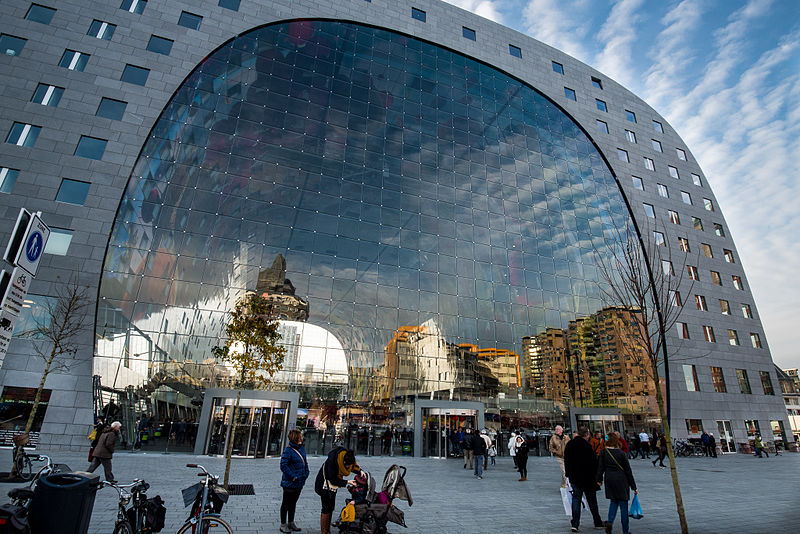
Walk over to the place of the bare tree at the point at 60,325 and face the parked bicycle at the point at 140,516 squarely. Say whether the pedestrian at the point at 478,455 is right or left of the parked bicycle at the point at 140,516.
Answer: left

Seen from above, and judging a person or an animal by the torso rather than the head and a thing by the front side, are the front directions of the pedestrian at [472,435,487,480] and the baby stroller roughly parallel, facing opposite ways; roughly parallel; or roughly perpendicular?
roughly perpendicular

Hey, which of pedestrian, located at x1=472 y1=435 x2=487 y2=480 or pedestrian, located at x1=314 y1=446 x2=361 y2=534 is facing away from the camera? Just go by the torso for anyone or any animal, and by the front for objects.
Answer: pedestrian, located at x1=472 y1=435 x2=487 y2=480

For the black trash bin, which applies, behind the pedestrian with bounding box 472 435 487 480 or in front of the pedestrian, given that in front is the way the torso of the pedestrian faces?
behind

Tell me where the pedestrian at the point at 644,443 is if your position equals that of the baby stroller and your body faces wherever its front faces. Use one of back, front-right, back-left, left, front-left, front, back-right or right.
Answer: back-right

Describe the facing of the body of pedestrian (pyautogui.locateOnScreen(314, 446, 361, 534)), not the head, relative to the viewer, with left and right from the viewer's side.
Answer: facing to the right of the viewer

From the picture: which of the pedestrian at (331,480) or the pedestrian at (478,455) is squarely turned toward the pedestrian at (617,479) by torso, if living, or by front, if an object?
the pedestrian at (331,480)

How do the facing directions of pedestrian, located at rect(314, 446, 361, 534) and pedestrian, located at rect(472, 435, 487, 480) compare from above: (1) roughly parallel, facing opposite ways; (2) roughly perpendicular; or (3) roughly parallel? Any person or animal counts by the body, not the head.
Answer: roughly perpendicular

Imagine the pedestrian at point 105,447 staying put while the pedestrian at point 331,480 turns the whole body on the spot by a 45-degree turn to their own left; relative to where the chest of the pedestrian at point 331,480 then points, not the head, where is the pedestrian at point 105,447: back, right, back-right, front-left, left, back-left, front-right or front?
left

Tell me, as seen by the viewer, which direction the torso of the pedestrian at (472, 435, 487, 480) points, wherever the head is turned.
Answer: away from the camera

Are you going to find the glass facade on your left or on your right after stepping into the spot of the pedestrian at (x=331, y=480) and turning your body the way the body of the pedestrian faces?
on your left

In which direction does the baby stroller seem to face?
to the viewer's left

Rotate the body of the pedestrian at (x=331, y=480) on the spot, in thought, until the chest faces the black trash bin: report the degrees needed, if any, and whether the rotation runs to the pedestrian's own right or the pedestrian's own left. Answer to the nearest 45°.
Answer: approximately 135° to the pedestrian's own right

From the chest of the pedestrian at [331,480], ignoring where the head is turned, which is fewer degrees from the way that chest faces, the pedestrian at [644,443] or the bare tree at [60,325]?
the pedestrian
